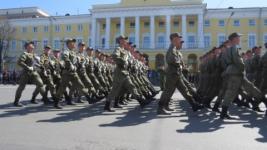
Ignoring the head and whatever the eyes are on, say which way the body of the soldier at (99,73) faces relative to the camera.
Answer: to the viewer's right

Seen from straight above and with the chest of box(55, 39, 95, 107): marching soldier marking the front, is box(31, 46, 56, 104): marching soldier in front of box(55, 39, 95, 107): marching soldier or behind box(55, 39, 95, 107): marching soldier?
behind

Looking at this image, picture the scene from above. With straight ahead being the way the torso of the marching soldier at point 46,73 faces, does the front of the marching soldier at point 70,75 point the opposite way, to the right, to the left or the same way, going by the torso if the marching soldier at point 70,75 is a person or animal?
the same way

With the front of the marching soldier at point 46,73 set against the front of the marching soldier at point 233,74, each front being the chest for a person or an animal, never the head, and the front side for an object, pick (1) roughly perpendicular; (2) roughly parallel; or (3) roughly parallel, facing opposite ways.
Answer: roughly parallel

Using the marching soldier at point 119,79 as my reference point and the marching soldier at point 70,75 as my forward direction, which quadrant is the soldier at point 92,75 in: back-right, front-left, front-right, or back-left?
front-right

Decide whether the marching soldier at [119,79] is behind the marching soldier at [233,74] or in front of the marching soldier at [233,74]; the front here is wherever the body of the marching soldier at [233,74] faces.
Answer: behind

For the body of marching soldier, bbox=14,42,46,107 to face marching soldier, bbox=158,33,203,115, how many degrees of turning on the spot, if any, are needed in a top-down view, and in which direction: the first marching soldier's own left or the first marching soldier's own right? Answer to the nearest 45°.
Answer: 0° — they already face them

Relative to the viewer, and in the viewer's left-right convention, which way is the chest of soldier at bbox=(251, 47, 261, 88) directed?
facing to the right of the viewer

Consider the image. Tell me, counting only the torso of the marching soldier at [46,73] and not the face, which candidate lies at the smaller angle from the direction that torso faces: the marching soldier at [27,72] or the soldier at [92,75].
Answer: the soldier

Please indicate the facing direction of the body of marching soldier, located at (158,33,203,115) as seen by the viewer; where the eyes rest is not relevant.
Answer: to the viewer's right
